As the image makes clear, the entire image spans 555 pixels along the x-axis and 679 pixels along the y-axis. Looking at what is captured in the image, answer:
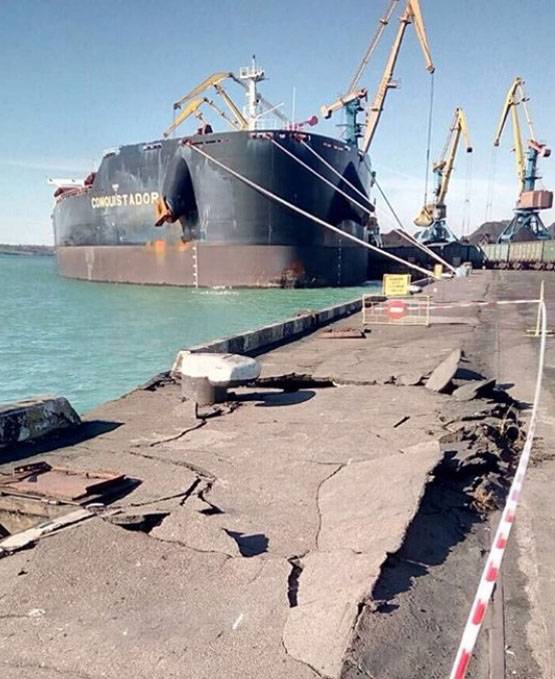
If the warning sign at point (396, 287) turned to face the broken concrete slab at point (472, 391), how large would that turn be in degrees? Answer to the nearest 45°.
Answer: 0° — it already faces it

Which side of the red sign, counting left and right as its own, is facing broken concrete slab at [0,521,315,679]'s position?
front

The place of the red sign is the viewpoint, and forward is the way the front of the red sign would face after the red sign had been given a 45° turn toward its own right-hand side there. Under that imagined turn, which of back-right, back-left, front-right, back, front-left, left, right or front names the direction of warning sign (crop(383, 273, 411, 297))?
back-right

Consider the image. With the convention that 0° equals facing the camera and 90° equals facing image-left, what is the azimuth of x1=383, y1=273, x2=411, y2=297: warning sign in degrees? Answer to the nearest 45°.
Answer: approximately 0°

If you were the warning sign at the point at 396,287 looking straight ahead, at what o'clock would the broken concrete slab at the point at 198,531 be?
The broken concrete slab is roughly at 12 o'clock from the warning sign.

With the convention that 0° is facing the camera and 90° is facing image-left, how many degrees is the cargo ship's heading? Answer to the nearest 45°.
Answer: approximately 315°

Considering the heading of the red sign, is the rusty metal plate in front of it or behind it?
in front

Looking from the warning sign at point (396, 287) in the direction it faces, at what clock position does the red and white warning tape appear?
The red and white warning tape is roughly at 12 o'clock from the warning sign.

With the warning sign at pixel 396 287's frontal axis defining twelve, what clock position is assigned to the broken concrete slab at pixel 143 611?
The broken concrete slab is roughly at 12 o'clock from the warning sign.

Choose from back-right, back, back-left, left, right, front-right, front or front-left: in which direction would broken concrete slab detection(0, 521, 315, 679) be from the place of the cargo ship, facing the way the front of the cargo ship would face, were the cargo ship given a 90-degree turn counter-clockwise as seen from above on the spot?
back-right

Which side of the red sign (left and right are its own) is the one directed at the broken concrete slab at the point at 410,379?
front

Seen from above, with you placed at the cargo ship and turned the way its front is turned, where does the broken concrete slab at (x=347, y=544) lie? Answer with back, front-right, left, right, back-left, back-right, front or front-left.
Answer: front-right

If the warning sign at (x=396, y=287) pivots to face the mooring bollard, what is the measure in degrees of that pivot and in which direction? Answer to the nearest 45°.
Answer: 0° — it already faces it

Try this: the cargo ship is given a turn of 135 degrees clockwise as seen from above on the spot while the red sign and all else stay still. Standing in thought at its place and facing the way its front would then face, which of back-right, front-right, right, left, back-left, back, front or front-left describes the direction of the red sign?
left

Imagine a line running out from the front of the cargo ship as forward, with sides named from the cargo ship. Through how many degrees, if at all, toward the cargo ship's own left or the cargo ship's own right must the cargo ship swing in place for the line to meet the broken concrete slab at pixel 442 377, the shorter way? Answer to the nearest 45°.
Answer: approximately 45° to the cargo ship's own right

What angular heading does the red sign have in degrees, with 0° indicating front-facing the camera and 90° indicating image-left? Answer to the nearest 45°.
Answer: approximately 0°

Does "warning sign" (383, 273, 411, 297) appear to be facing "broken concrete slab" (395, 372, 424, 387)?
yes
